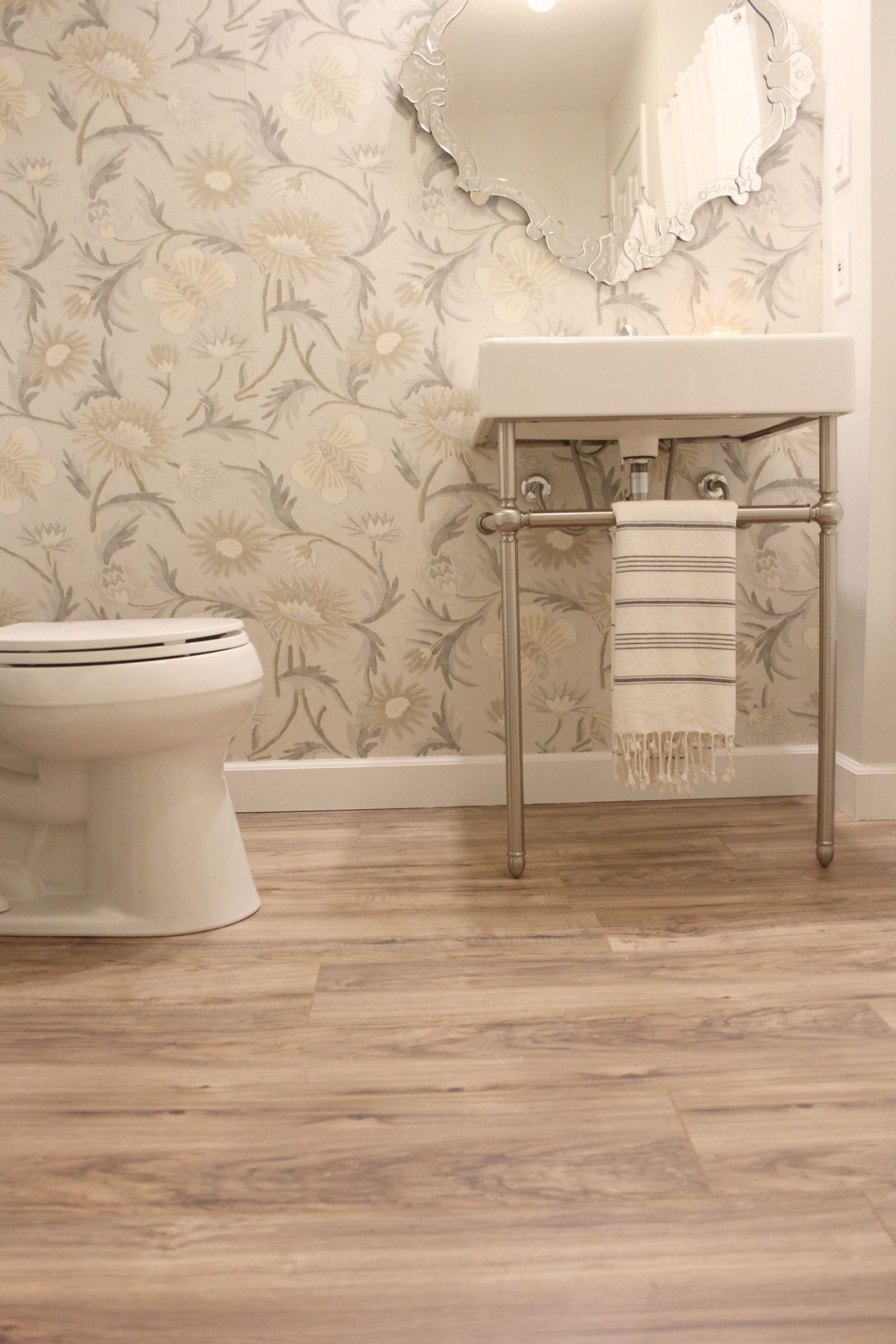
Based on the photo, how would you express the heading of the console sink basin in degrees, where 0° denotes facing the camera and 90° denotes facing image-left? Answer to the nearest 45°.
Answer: approximately 0°

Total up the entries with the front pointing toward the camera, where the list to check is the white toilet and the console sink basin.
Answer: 1

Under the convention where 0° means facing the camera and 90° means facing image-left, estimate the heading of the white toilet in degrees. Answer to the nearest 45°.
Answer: approximately 270°

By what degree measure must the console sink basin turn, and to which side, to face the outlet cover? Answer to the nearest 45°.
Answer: approximately 135° to its left
